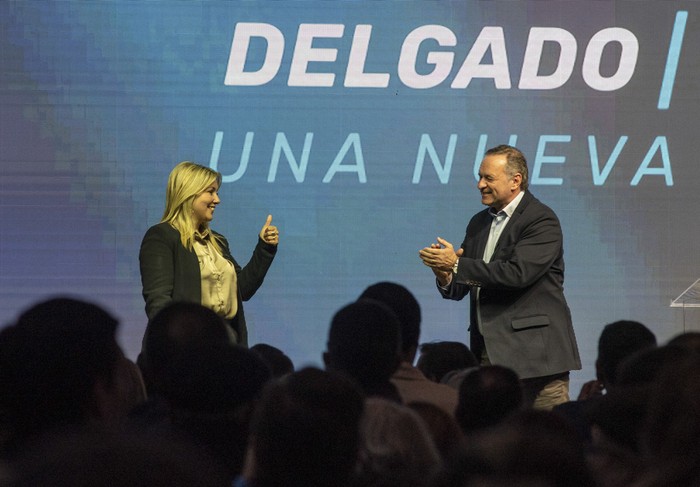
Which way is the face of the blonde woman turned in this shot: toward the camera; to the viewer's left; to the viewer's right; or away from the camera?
to the viewer's right

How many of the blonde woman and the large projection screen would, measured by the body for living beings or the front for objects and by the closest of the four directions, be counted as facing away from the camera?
0

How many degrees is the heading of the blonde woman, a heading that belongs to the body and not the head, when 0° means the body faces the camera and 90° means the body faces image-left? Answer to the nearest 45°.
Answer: approximately 315°

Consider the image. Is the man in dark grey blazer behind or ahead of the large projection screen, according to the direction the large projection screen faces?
ahead

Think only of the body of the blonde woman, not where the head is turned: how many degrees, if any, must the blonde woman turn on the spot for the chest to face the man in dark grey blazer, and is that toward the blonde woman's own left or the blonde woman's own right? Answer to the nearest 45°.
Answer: approximately 45° to the blonde woman's own left

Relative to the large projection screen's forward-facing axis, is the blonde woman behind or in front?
in front

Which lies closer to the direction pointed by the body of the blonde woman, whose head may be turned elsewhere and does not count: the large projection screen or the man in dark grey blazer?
the man in dark grey blazer
